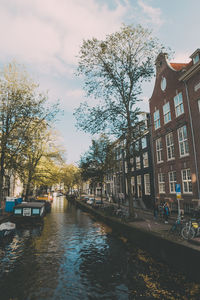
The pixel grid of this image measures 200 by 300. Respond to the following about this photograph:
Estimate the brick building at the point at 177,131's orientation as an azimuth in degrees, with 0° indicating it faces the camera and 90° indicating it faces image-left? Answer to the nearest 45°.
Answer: approximately 45°

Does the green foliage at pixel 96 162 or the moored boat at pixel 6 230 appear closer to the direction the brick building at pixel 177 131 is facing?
the moored boat

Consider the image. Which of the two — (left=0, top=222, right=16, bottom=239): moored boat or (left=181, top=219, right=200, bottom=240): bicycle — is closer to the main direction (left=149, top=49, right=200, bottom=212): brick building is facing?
the moored boat

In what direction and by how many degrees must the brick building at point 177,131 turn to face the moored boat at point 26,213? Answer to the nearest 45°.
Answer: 0° — it already faces it

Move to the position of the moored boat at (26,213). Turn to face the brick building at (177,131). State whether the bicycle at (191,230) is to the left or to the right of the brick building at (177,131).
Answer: right

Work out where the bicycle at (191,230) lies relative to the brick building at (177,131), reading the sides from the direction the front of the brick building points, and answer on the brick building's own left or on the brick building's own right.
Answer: on the brick building's own left

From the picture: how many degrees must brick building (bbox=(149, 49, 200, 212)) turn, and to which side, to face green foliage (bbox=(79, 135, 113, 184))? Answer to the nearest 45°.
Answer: approximately 90° to its right

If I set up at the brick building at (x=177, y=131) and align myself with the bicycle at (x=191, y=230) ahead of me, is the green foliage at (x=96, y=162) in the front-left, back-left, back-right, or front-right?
back-right

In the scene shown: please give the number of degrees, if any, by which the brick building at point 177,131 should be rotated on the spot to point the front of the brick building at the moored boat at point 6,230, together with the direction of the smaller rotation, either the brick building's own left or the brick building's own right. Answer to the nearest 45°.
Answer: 0° — it already faces it
